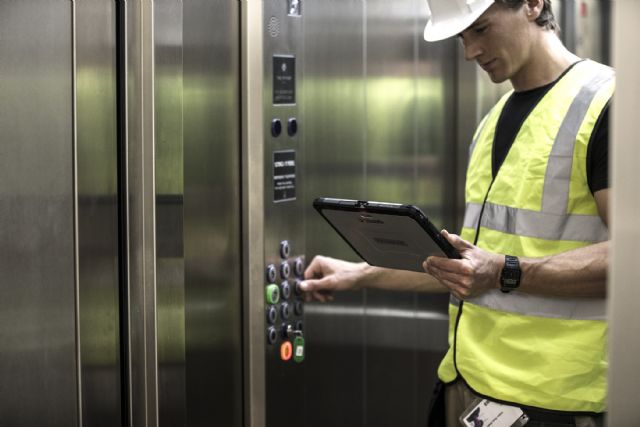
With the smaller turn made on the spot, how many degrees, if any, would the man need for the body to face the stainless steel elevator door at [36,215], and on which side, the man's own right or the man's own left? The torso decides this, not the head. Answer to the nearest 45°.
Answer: approximately 45° to the man's own right

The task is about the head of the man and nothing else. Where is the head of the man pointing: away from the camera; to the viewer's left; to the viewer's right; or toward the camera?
to the viewer's left

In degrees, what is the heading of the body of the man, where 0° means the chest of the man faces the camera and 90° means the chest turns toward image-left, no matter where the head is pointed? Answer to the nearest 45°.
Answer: approximately 45°

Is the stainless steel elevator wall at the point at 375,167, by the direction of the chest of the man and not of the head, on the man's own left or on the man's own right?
on the man's own right

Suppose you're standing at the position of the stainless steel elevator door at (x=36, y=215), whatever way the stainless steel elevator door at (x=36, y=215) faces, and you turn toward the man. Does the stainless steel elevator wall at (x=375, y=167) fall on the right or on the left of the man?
left
